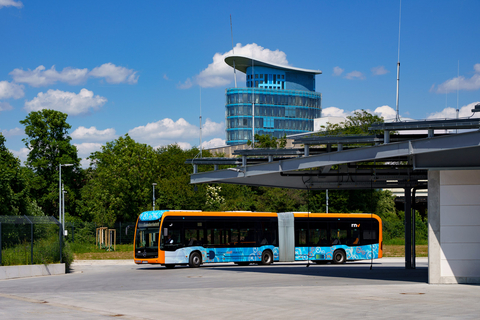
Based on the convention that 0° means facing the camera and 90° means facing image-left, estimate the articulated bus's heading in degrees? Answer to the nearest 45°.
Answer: approximately 45°
